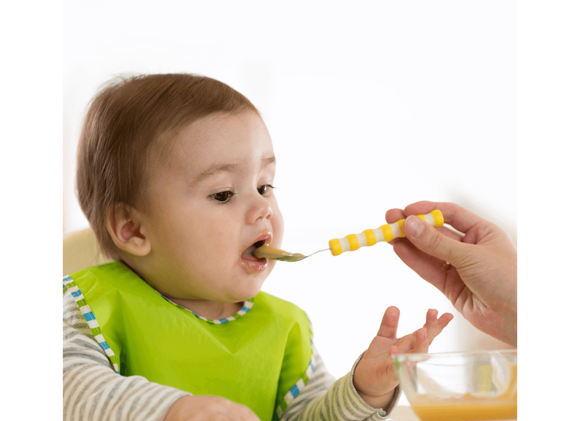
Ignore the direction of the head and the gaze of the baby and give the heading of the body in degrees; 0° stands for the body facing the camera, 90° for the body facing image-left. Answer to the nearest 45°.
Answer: approximately 315°
